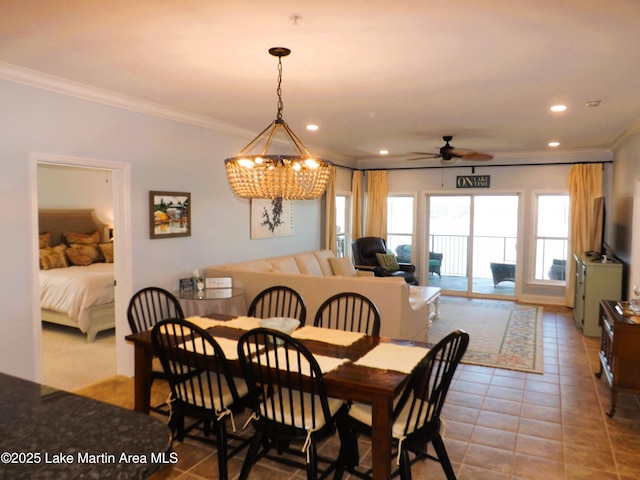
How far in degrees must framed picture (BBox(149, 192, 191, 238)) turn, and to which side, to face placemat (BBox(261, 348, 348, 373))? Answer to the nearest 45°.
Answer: approximately 45° to its right

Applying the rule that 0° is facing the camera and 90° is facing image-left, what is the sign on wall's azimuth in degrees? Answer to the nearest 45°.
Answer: approximately 0°

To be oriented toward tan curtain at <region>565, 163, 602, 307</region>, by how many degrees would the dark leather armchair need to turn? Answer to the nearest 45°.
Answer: approximately 45° to its left

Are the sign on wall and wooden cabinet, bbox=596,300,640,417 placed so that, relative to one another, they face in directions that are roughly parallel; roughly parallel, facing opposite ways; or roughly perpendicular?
roughly perpendicular

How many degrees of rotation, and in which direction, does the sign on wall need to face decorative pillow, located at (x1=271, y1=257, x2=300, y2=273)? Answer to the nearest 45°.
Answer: approximately 45° to its right

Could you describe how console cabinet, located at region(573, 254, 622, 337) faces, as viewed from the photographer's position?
facing to the left of the viewer

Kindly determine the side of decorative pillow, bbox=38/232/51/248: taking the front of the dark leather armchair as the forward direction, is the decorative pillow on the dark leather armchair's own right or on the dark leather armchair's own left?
on the dark leather armchair's own right

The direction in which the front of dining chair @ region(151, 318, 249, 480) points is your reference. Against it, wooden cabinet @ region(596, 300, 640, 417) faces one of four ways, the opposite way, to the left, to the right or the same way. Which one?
to the left
